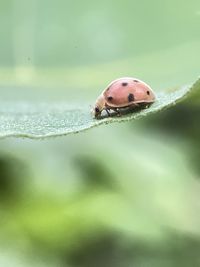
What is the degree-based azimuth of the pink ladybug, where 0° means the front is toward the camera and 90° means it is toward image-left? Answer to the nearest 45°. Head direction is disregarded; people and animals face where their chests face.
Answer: approximately 90°
